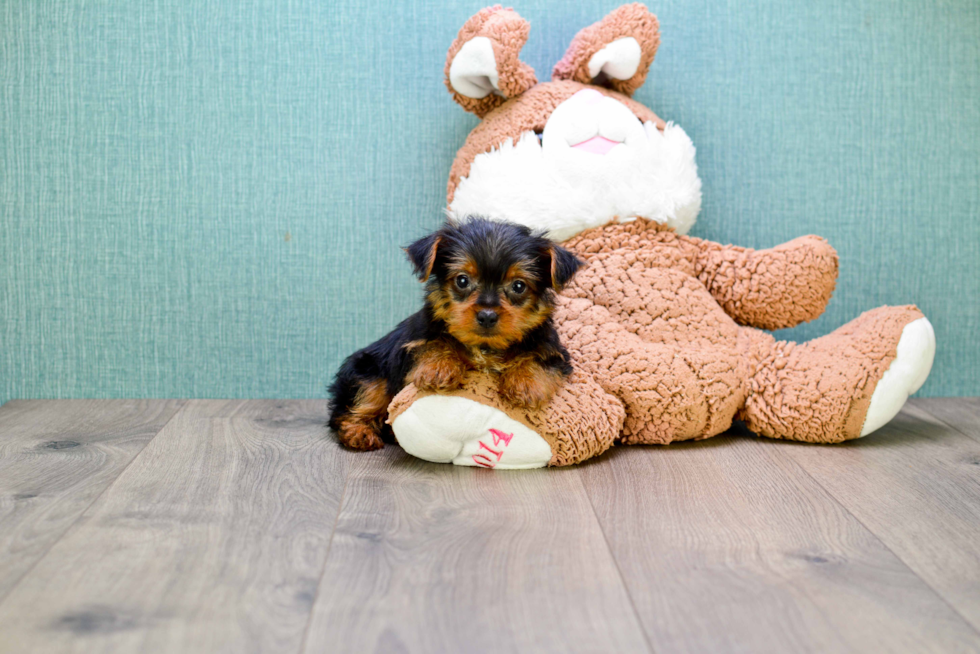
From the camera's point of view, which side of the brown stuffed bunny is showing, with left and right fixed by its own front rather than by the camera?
front

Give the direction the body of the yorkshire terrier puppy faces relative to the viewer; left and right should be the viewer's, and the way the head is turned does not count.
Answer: facing the viewer and to the right of the viewer
